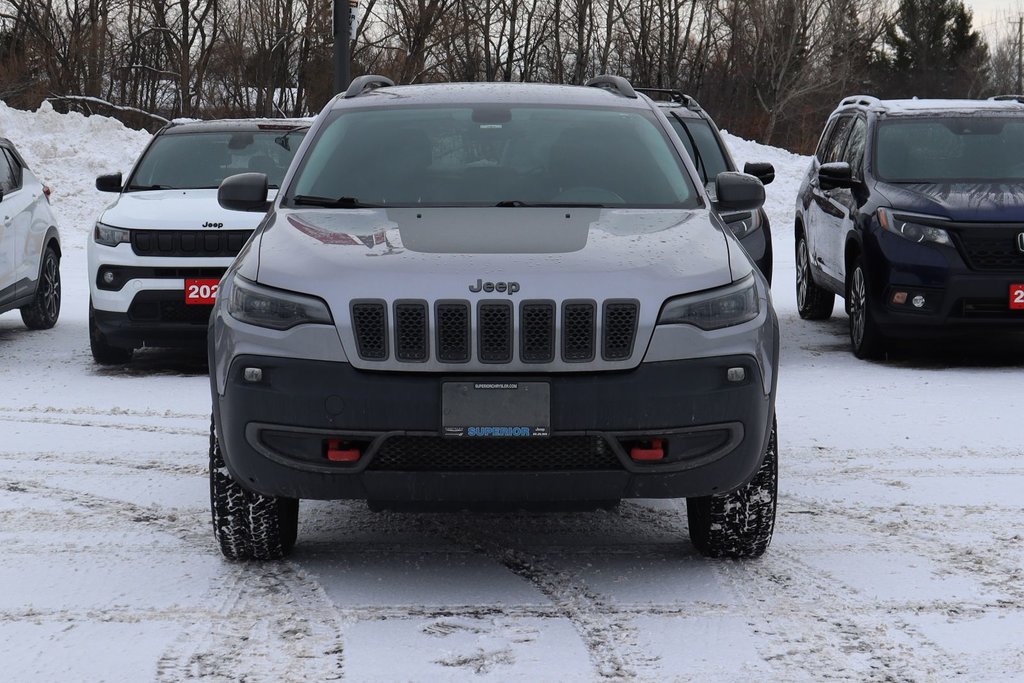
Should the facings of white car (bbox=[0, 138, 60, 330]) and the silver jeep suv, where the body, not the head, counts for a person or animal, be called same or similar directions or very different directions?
same or similar directions

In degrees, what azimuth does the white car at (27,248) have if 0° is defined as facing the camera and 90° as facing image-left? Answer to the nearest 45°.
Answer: approximately 45°

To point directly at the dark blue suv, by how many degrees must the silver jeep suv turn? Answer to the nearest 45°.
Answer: approximately 135° to its left

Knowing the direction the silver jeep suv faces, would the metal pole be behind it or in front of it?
behind

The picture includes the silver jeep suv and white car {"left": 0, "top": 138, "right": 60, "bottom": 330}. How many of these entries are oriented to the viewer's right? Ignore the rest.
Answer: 0

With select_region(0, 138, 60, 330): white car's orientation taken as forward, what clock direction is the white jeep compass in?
The white jeep compass is roughly at 10 o'clock from the white car.

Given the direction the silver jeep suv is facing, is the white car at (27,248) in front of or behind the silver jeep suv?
behind

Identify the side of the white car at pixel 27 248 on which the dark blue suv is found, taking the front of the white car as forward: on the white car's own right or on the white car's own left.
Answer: on the white car's own left

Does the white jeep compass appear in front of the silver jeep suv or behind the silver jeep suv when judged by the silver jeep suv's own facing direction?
behind

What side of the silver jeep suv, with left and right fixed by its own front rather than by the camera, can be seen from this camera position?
front

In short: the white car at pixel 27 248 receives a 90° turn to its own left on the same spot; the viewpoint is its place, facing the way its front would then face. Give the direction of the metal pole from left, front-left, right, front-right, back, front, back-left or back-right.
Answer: left

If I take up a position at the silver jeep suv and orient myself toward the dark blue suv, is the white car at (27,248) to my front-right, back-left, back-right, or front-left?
front-left

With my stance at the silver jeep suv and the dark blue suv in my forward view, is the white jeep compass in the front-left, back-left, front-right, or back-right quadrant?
front-left
